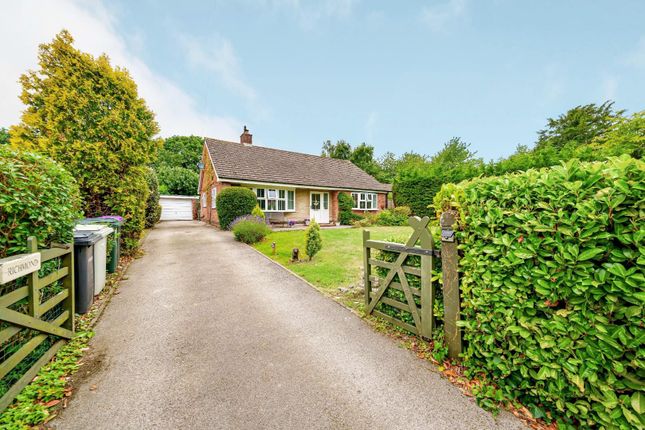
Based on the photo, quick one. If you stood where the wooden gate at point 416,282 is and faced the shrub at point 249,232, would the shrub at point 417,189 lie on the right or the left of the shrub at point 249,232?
right

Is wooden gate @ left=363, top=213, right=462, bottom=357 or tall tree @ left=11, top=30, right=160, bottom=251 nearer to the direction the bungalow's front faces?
the wooden gate

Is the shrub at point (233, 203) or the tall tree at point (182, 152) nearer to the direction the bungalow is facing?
the shrub

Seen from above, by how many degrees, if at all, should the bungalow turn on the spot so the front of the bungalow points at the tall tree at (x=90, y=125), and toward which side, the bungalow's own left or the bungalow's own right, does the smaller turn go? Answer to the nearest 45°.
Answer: approximately 90° to the bungalow's own right

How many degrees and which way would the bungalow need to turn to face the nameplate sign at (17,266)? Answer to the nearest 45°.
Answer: approximately 45° to its right

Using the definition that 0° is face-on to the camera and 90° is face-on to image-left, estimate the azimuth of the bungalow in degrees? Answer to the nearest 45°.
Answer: approximately 315°

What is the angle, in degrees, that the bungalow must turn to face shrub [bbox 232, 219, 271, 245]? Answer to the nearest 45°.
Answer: approximately 45° to its right

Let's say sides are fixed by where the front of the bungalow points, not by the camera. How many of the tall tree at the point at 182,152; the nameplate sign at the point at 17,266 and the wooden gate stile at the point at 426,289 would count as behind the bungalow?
1
